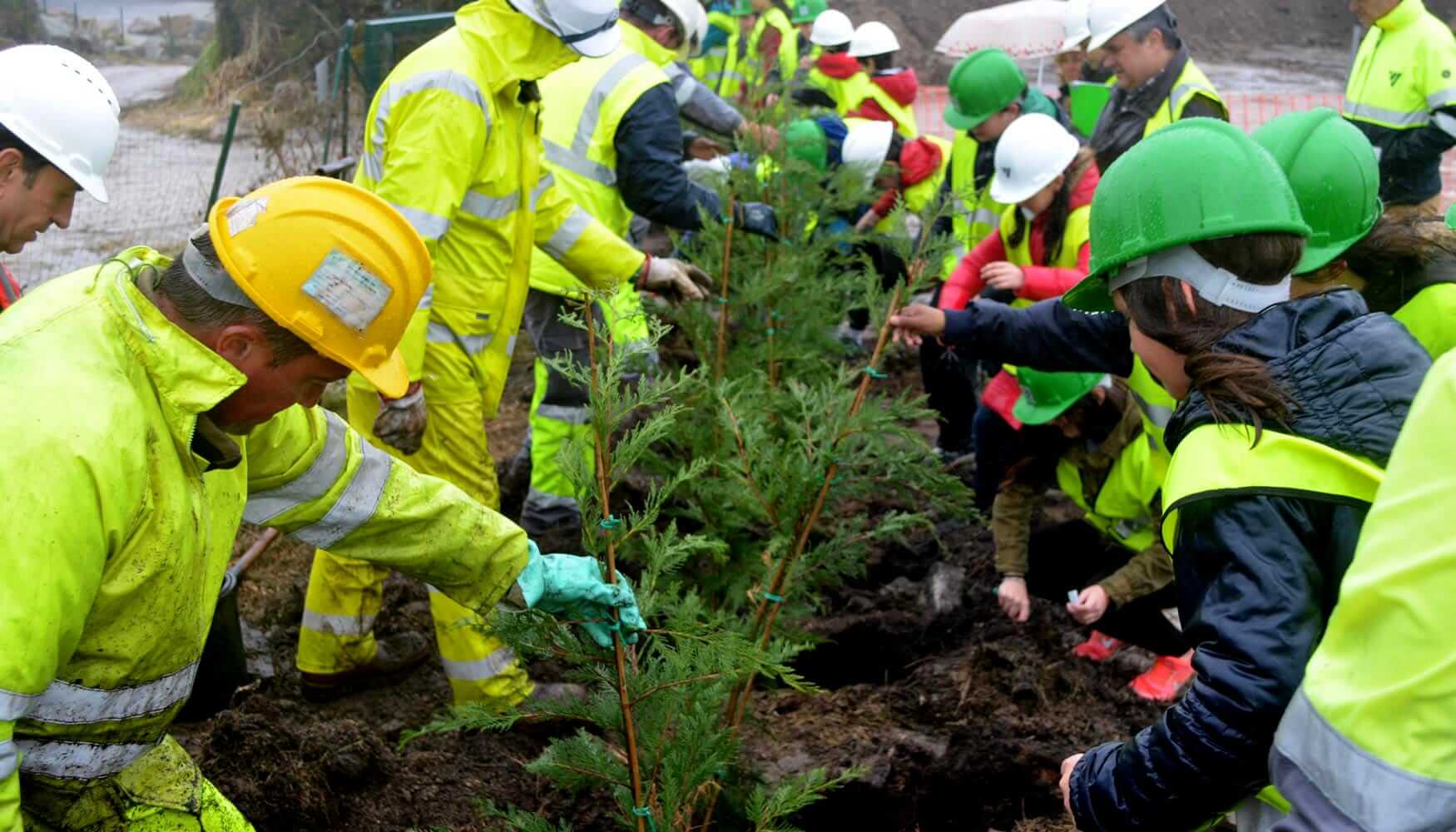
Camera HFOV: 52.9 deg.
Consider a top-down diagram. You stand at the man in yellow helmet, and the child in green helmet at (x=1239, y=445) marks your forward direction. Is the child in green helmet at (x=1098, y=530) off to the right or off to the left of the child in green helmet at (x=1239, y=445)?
left

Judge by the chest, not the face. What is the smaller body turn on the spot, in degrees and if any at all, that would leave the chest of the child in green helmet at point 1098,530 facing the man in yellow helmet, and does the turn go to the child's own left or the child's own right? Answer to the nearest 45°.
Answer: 0° — they already face them

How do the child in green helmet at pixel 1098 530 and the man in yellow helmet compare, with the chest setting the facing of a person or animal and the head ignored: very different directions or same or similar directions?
very different directions

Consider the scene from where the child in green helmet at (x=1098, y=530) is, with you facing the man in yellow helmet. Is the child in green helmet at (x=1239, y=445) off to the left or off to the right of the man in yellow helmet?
left

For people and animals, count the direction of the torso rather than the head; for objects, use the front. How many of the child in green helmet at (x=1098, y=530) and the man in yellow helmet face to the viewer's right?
1

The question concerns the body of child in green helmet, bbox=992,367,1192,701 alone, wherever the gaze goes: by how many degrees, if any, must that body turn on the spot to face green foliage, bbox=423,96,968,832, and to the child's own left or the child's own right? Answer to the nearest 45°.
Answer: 0° — they already face it

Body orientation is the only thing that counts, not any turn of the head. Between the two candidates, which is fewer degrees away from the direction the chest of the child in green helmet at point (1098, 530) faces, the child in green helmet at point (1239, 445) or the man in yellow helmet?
the man in yellow helmet

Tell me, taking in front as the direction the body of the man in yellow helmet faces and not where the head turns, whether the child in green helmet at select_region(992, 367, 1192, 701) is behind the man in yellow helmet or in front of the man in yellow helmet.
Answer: in front

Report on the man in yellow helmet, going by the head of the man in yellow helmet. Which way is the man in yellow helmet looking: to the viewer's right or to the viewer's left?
to the viewer's right

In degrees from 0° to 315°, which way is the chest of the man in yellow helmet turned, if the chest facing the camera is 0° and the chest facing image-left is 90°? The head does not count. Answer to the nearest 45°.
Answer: approximately 270°
